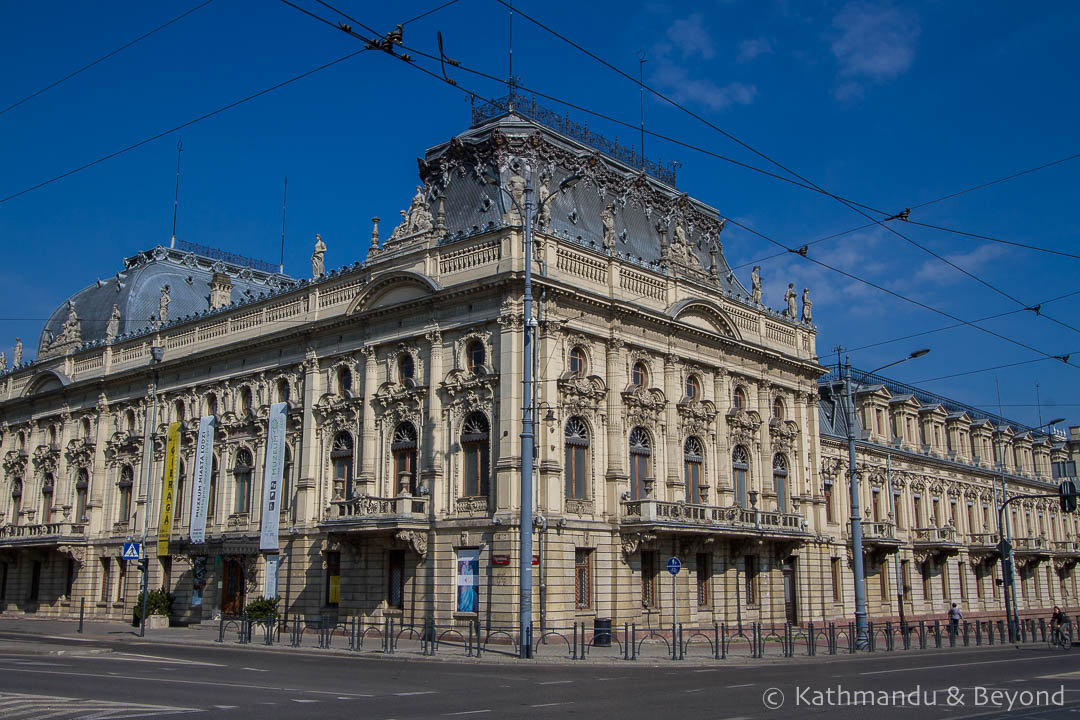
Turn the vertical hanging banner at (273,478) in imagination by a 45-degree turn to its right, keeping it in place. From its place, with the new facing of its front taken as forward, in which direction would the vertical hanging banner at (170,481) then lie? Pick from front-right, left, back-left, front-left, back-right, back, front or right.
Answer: front-right

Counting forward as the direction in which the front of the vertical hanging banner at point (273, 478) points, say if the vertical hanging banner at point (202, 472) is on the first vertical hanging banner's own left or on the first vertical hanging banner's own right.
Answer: on the first vertical hanging banner's own right

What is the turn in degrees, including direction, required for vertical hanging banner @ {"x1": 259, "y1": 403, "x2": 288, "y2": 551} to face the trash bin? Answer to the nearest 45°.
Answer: approximately 90° to its left

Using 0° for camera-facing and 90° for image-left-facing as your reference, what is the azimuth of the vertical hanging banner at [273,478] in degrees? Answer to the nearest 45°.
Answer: approximately 45°
